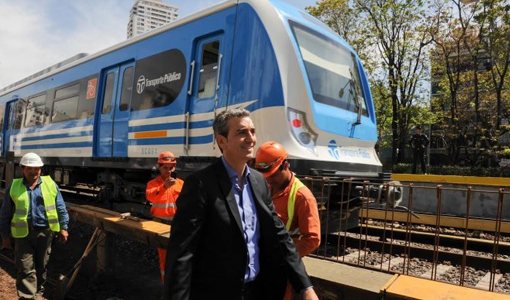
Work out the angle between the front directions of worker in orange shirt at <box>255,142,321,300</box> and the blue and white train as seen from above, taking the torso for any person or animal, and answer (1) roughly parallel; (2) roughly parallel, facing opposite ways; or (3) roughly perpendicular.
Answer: roughly perpendicular

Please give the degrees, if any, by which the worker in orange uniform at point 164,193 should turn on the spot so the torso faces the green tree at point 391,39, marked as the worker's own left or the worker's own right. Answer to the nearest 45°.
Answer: approximately 135° to the worker's own left

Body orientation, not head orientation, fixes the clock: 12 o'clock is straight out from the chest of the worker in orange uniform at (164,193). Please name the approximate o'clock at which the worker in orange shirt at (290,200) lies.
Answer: the worker in orange shirt at (290,200) is roughly at 11 o'clock from the worker in orange uniform at (164,193).

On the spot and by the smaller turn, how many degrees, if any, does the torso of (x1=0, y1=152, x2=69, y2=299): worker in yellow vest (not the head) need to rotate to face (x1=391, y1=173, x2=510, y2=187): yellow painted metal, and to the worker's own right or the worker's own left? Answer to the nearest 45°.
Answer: approximately 90° to the worker's own left

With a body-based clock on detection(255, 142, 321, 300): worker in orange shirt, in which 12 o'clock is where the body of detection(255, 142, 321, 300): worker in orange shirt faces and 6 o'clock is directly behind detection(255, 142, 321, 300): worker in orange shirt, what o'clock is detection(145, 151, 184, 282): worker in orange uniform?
detection(145, 151, 184, 282): worker in orange uniform is roughly at 3 o'clock from detection(255, 142, 321, 300): worker in orange shirt.

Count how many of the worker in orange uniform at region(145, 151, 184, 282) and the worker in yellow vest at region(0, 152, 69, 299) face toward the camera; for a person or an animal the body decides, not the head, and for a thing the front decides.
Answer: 2

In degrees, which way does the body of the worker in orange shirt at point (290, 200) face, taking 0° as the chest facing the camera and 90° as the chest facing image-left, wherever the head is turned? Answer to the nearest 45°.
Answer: approximately 45°

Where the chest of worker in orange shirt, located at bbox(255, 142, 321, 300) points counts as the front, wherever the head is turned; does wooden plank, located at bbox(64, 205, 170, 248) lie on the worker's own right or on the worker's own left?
on the worker's own right

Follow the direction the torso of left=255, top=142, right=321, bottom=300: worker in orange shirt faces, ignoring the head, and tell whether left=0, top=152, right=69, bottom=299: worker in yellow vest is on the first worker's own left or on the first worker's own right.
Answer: on the first worker's own right
